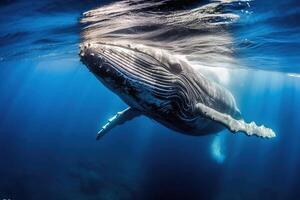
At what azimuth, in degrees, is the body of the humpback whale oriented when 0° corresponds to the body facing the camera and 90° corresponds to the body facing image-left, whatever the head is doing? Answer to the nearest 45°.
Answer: approximately 45°
